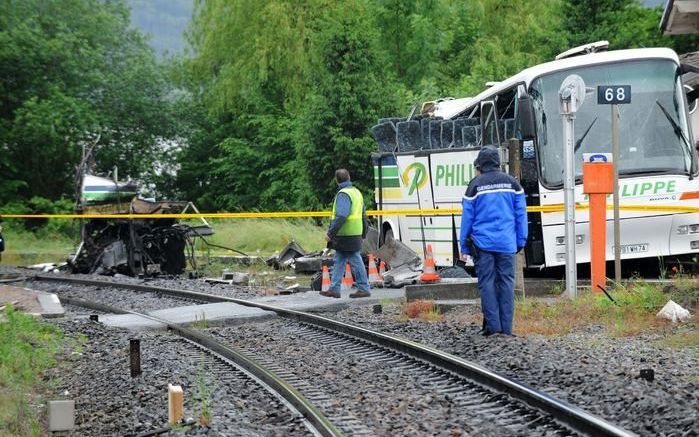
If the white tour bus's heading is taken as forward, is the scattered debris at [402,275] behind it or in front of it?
behind

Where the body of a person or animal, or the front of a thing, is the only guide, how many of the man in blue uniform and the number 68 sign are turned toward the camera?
1

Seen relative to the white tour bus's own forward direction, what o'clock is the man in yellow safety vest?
The man in yellow safety vest is roughly at 4 o'clock from the white tour bus.

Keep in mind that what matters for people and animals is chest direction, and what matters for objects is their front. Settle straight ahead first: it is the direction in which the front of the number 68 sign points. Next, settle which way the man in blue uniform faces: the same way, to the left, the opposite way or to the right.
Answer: the opposite way

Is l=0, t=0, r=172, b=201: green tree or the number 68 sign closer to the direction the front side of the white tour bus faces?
the number 68 sign

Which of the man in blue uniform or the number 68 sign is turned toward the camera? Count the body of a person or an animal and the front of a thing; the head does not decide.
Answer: the number 68 sign

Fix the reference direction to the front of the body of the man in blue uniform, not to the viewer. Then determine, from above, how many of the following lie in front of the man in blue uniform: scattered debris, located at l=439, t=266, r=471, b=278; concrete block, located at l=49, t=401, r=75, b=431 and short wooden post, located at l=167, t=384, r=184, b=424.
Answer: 1

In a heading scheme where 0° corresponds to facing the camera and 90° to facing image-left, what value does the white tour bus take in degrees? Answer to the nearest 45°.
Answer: approximately 315°

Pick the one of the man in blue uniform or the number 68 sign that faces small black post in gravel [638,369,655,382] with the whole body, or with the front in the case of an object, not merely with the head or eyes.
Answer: the number 68 sign

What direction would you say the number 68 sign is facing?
toward the camera

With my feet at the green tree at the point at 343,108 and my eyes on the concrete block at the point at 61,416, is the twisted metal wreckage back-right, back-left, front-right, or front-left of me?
front-right

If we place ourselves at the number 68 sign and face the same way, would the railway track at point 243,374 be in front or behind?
in front

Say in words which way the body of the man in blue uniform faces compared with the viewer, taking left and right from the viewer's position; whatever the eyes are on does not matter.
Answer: facing away from the viewer

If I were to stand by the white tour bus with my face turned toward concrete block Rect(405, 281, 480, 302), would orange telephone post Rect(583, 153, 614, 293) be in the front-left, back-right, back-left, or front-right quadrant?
front-left

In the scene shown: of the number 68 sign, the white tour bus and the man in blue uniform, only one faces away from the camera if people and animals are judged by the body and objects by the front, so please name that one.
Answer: the man in blue uniform

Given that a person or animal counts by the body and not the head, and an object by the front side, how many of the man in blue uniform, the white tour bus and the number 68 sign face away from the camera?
1

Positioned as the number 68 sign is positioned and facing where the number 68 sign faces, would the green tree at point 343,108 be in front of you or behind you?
behind

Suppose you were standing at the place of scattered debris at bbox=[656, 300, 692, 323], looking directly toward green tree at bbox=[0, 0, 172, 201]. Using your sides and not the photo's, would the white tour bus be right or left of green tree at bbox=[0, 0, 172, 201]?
right

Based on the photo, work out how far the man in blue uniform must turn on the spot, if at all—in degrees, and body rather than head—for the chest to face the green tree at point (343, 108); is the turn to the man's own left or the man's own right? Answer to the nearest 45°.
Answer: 0° — they already face it
